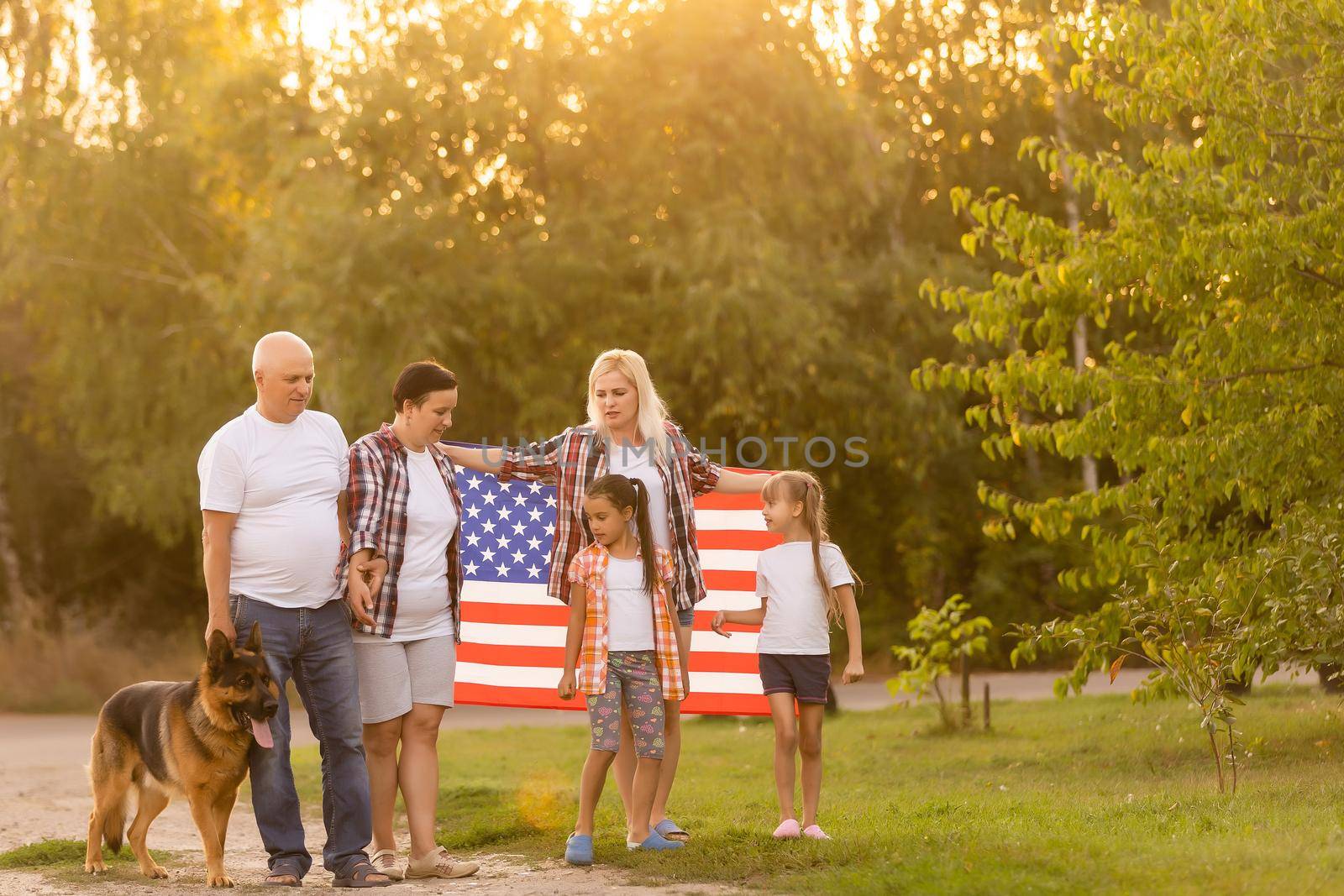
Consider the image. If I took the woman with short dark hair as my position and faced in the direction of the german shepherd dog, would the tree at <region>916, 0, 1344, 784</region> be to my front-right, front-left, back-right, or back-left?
back-right

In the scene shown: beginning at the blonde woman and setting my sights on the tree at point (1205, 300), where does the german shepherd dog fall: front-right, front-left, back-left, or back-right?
back-left

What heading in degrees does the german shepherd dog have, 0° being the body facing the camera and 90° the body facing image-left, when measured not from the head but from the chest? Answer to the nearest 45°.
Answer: approximately 315°

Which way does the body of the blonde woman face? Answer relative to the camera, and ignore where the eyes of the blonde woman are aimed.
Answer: toward the camera

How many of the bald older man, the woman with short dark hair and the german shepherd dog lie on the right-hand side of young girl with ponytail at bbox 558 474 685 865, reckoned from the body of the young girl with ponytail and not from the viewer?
3

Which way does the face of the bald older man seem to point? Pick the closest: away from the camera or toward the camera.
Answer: toward the camera

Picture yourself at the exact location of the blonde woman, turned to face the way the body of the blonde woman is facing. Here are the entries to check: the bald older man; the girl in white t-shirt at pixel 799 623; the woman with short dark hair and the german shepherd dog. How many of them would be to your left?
1

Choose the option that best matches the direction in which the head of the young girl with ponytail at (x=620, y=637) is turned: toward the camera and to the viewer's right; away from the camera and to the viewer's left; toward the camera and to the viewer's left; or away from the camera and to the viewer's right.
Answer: toward the camera and to the viewer's left

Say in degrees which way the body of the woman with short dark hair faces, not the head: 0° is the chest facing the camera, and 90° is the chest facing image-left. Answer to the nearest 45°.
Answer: approximately 315°

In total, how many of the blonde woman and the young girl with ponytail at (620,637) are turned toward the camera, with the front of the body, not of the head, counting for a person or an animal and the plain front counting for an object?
2

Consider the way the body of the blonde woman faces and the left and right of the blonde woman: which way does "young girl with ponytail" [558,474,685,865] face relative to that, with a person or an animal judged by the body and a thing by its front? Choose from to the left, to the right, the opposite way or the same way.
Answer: the same way

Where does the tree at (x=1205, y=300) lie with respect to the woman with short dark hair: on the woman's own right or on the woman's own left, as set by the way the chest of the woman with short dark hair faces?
on the woman's own left

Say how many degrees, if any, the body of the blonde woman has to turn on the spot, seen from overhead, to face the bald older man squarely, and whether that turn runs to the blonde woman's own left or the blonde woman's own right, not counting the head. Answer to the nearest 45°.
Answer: approximately 90° to the blonde woman's own right

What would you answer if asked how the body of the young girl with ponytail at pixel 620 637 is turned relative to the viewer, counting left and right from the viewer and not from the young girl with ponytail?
facing the viewer

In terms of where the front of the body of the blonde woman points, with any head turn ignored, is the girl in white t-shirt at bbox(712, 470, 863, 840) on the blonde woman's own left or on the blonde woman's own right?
on the blonde woman's own left
